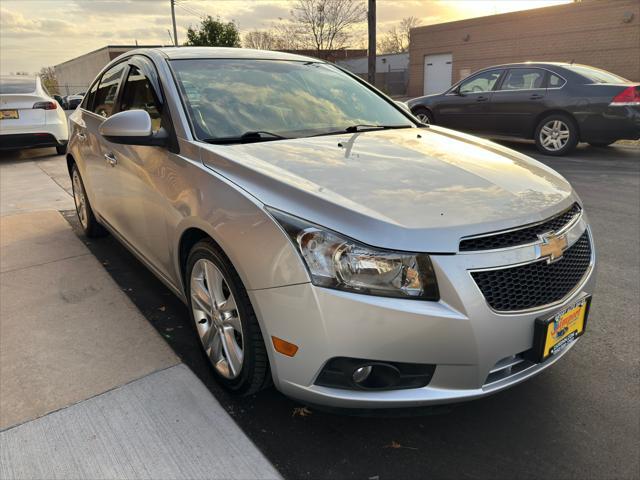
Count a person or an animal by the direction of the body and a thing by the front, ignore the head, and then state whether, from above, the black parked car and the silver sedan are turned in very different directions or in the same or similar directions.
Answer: very different directions

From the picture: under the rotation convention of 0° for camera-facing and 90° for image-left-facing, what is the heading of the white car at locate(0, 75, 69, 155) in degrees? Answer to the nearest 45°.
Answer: approximately 180°

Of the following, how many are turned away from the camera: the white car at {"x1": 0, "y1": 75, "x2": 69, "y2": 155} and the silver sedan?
1

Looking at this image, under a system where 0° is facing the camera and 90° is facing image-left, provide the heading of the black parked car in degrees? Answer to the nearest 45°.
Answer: approximately 135°

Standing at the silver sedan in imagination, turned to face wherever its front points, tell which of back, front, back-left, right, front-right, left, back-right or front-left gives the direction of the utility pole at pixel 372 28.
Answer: back-left

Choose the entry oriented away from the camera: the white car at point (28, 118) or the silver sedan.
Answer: the white car

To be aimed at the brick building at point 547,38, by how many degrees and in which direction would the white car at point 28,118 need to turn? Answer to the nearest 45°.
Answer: approximately 90° to its right

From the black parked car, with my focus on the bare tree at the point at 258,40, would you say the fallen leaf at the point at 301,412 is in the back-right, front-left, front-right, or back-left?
back-left

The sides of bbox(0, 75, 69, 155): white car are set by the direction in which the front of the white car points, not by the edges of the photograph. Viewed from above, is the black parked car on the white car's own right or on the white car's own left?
on the white car's own right

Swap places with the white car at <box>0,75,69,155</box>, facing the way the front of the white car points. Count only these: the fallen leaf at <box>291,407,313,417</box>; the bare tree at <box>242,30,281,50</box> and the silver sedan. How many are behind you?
2
